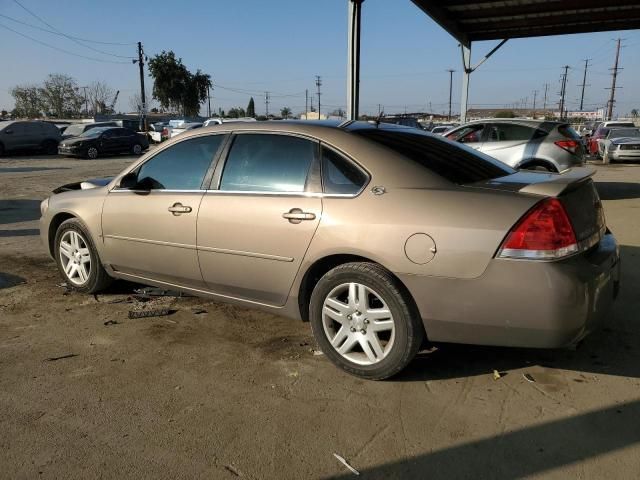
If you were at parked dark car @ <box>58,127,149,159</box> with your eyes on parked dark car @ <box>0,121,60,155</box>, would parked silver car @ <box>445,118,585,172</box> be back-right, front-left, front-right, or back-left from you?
back-left

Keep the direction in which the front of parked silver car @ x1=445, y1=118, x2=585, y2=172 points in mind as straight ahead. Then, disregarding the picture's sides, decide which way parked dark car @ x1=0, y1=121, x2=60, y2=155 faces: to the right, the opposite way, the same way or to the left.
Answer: to the left

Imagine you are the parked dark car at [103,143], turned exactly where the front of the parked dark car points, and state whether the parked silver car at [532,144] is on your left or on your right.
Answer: on your left

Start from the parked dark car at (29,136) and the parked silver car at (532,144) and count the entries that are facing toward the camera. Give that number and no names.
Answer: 0

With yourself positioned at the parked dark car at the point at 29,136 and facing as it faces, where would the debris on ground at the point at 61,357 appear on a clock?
The debris on ground is roughly at 9 o'clock from the parked dark car.

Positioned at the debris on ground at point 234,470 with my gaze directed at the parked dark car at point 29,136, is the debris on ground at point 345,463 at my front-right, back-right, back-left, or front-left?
back-right

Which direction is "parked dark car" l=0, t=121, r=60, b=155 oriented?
to the viewer's left

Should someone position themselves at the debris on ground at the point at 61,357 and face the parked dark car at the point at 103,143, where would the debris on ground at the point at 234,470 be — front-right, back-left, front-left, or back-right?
back-right

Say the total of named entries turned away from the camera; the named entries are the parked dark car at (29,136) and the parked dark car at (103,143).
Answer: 0

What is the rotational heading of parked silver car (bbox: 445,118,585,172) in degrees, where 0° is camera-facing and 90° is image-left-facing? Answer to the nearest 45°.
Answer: approximately 135°

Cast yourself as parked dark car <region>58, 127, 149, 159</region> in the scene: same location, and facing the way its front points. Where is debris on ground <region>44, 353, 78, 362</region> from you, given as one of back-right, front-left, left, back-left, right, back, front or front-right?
front-left

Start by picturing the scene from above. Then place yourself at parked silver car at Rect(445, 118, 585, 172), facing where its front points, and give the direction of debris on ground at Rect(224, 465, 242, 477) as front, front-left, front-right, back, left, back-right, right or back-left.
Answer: back-left

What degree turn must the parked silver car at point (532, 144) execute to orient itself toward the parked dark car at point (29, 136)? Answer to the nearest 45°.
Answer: approximately 45° to its left
